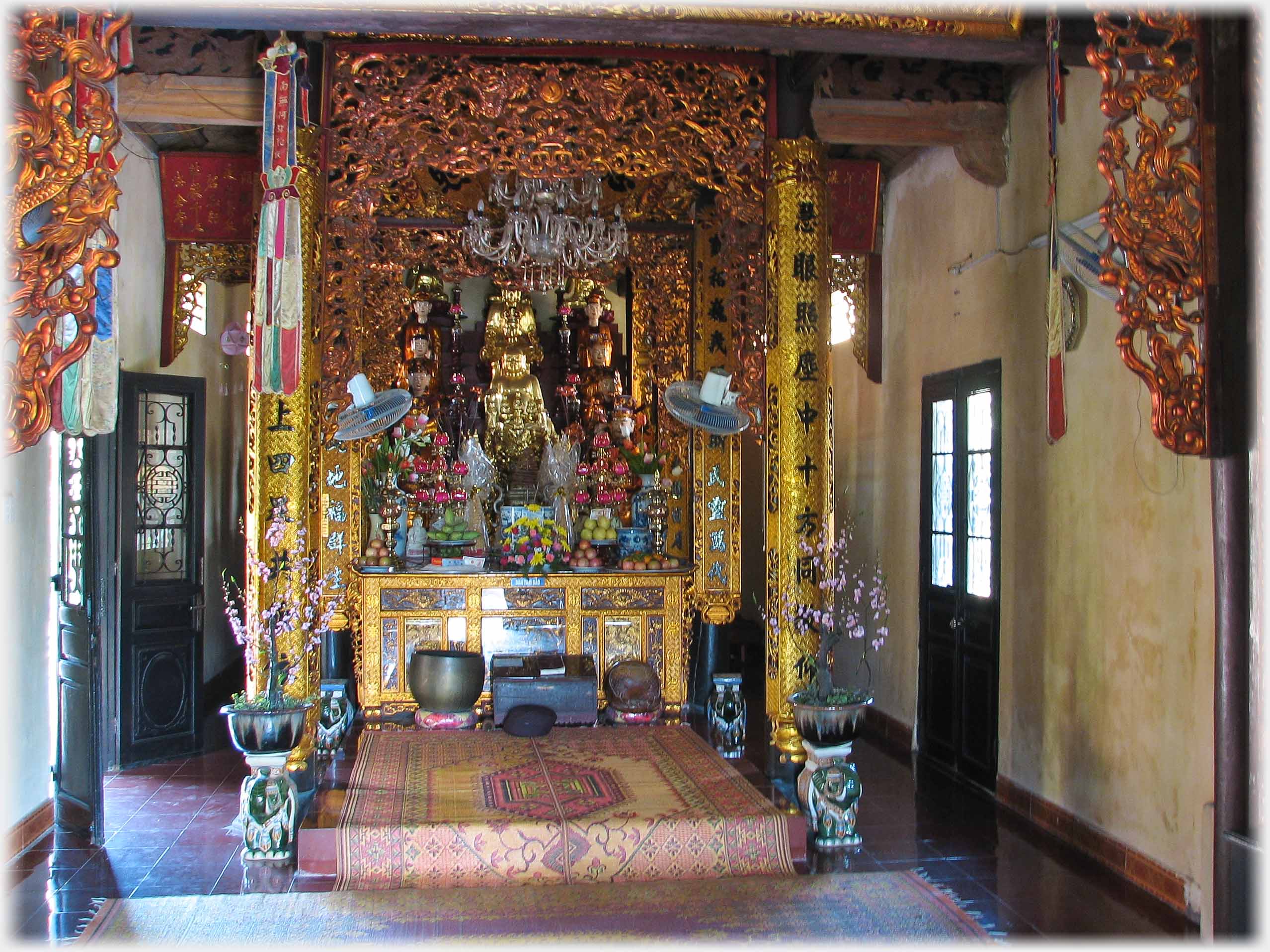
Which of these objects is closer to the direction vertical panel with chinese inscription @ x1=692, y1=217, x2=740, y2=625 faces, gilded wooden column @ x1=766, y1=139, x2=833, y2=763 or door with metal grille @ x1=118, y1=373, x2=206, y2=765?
the gilded wooden column

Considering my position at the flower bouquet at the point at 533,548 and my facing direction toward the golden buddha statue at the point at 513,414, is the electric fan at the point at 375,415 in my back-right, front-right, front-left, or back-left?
back-left

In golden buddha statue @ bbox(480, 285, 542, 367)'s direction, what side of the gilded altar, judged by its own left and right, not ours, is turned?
back

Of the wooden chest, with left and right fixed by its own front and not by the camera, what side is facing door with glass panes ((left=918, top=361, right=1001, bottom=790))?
left

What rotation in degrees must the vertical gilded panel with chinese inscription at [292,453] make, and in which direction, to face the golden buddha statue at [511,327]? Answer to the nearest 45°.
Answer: approximately 135° to its left

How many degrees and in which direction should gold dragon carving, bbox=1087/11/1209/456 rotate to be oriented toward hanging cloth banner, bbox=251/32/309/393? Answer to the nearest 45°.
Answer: approximately 90° to its right

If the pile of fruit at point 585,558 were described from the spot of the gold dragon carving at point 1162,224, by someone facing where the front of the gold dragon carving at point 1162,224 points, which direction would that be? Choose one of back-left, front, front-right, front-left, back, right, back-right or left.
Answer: back-right
